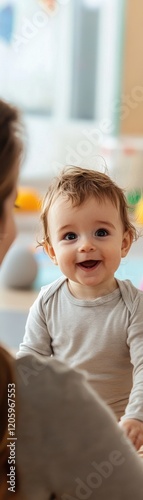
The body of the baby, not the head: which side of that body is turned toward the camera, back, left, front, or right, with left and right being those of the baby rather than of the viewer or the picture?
front

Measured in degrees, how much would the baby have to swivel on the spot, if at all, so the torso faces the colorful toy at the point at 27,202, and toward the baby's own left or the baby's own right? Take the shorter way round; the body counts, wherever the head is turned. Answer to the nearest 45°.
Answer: approximately 180°
